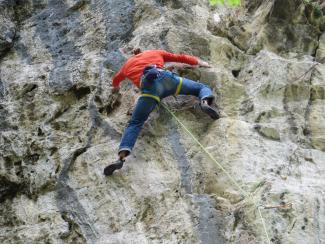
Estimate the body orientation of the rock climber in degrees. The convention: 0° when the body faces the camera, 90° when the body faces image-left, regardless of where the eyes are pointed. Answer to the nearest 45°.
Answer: approximately 180°
